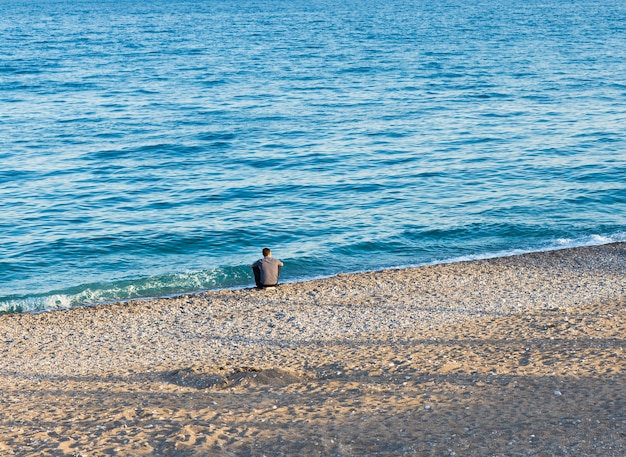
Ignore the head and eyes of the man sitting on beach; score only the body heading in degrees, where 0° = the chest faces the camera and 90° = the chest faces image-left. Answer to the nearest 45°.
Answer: approximately 180°
